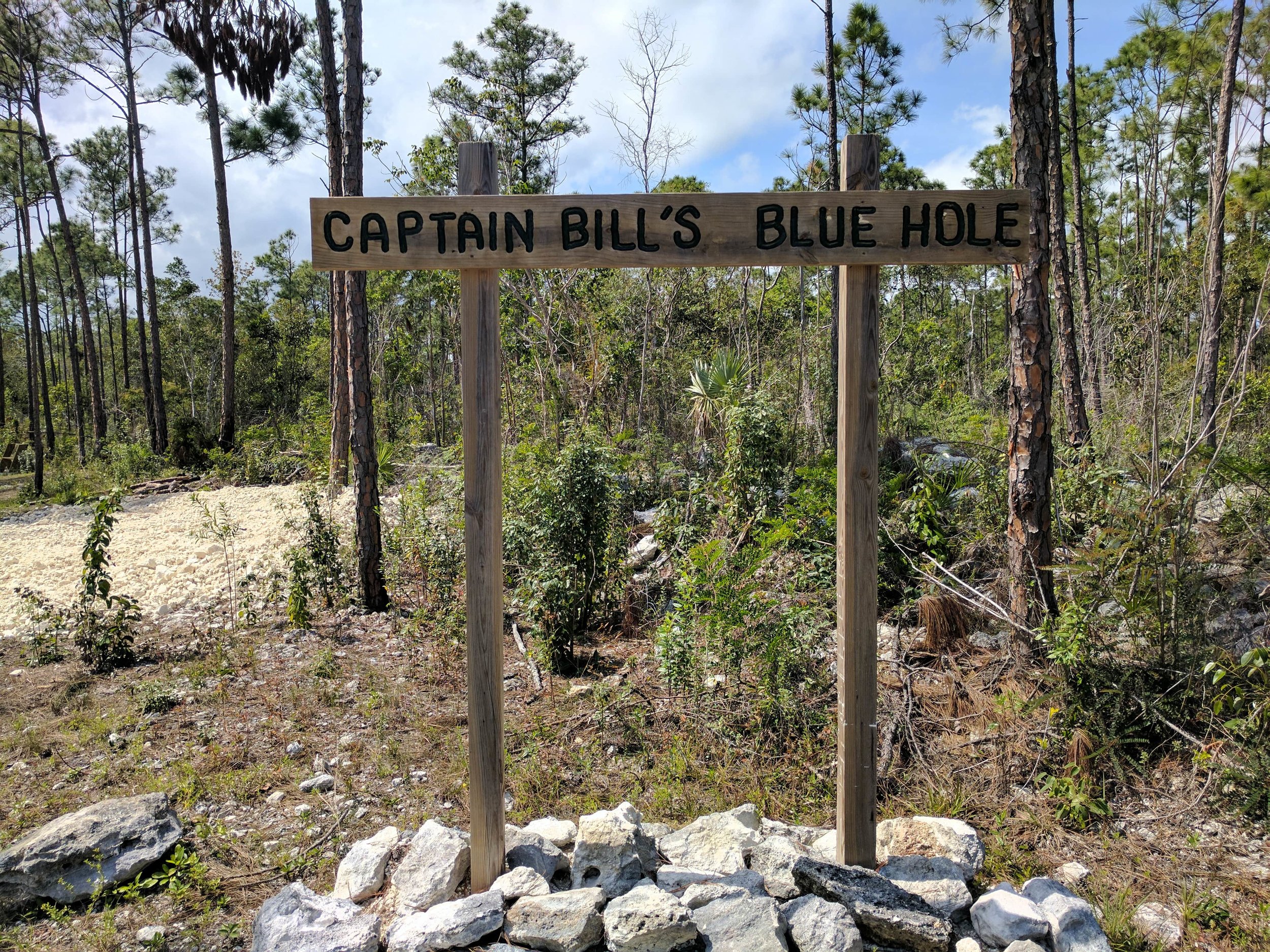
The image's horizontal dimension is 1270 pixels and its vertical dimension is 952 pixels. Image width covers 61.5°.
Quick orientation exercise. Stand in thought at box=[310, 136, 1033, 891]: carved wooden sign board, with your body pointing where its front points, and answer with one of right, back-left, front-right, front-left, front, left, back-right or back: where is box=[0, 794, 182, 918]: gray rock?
right

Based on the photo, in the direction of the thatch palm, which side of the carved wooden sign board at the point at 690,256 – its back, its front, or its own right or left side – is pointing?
back

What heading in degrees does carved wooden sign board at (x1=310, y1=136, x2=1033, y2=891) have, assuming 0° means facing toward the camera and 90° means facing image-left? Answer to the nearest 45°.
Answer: approximately 0°

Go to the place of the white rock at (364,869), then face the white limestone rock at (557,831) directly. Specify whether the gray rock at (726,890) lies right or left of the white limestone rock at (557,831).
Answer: right
